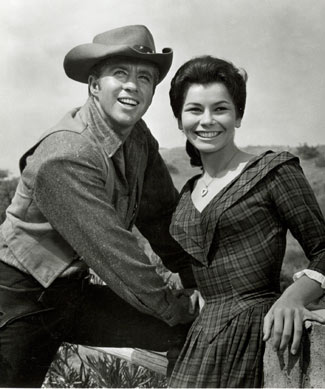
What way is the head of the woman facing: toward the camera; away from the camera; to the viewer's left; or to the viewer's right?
toward the camera

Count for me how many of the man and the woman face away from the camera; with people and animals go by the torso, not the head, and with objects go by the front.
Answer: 0

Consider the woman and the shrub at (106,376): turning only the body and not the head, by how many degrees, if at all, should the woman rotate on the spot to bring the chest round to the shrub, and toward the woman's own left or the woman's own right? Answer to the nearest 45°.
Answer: approximately 90° to the woman's own right

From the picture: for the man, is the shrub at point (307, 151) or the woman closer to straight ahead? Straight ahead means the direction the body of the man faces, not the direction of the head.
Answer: the woman

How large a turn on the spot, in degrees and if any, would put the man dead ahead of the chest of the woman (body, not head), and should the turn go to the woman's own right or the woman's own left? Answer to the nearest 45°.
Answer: approximately 45° to the woman's own right

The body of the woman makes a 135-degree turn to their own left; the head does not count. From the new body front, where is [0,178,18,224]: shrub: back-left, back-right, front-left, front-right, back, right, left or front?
back-left

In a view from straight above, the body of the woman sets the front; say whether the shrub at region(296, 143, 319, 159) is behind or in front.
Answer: behind

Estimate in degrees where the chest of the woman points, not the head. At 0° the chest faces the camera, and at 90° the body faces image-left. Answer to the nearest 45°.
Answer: approximately 45°

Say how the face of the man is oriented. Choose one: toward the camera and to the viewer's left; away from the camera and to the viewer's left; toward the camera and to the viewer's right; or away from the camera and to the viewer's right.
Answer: toward the camera and to the viewer's right
